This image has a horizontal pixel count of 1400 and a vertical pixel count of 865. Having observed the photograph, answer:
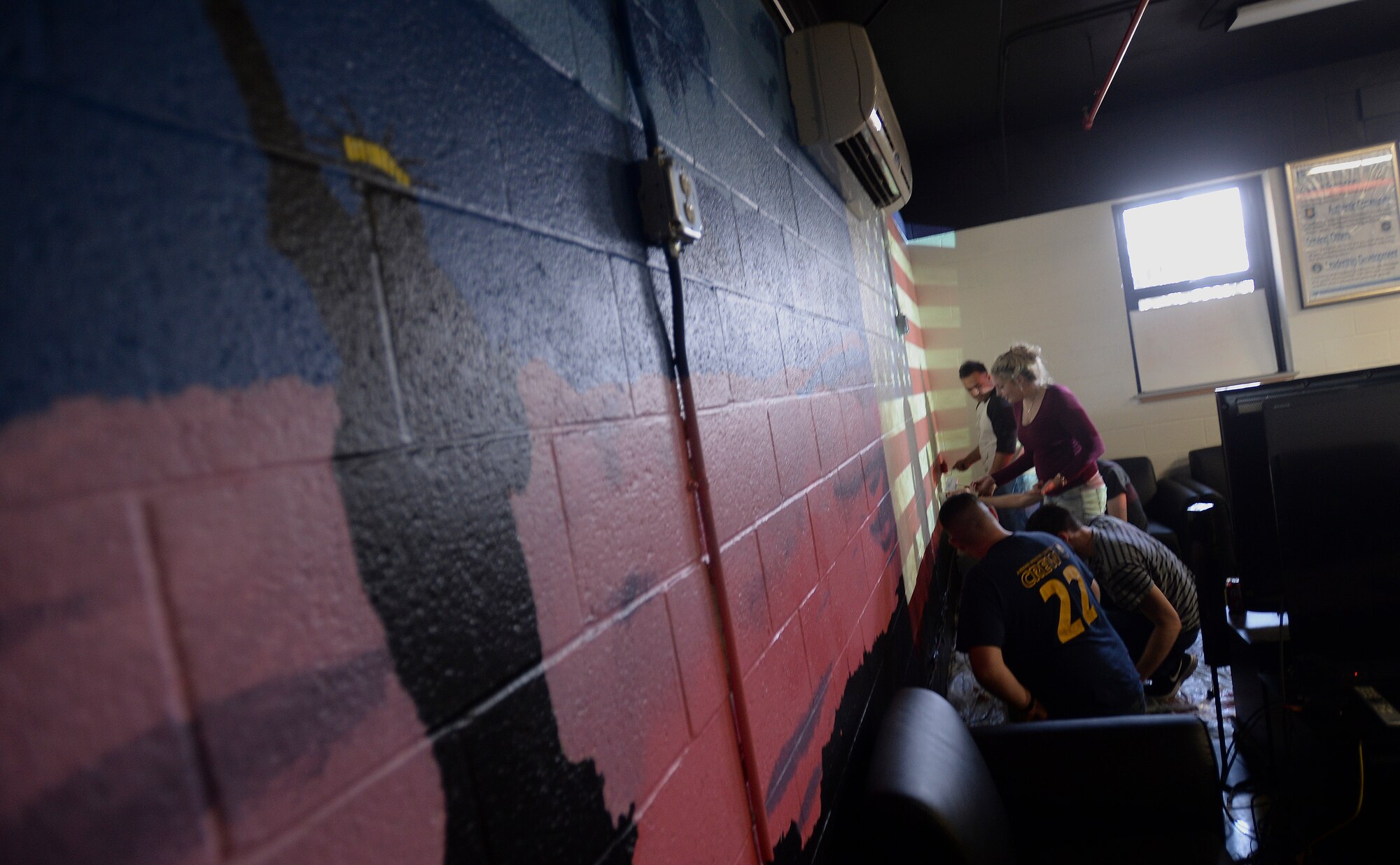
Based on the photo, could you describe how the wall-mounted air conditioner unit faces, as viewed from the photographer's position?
facing to the right of the viewer

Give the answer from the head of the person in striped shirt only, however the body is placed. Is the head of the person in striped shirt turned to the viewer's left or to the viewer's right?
to the viewer's left

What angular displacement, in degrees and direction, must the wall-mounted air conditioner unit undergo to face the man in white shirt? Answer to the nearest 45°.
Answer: approximately 90° to its left

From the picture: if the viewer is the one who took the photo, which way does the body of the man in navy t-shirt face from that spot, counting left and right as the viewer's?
facing away from the viewer and to the left of the viewer

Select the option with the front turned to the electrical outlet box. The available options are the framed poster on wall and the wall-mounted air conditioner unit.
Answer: the framed poster on wall

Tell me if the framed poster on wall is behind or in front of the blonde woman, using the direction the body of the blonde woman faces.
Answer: behind

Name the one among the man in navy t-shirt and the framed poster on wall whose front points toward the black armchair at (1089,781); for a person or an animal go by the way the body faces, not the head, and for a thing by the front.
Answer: the framed poster on wall

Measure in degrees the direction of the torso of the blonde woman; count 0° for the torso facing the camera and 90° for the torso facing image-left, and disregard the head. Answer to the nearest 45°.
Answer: approximately 45°
